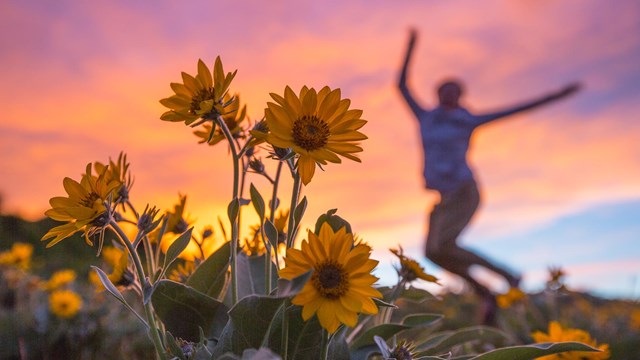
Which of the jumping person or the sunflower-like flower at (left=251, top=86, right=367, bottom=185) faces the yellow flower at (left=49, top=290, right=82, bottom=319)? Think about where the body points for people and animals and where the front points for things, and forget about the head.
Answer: the jumping person

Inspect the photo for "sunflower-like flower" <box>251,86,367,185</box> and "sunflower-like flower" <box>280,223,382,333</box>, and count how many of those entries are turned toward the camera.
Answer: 2

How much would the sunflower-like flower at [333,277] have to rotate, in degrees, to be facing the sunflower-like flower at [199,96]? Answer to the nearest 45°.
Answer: approximately 90° to its right

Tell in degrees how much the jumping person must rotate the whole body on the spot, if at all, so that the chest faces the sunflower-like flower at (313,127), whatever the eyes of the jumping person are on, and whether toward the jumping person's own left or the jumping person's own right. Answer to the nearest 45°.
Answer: approximately 45° to the jumping person's own left

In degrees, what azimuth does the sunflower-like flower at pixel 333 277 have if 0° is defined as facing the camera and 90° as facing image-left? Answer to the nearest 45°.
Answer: approximately 0°

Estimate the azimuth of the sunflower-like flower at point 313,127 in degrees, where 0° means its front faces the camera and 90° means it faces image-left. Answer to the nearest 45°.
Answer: approximately 0°

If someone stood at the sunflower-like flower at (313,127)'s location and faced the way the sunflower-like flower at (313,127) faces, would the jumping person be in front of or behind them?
behind

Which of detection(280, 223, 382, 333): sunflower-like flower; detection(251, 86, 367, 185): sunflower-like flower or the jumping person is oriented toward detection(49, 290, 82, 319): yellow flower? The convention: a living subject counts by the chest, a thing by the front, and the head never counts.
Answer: the jumping person

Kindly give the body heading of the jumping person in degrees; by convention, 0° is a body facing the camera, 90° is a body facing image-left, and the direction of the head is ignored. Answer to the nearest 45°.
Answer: approximately 45°
